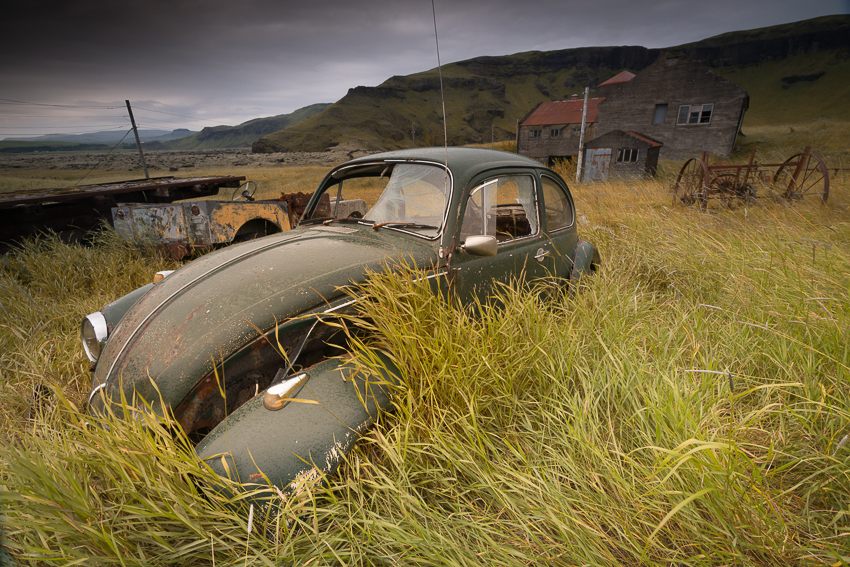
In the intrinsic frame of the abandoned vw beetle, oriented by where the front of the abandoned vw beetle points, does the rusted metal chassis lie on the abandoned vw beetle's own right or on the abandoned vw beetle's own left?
on the abandoned vw beetle's own right

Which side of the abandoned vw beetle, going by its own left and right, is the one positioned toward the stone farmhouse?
back

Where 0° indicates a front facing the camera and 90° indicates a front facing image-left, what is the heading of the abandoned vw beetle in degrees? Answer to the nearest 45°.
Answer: approximately 45°

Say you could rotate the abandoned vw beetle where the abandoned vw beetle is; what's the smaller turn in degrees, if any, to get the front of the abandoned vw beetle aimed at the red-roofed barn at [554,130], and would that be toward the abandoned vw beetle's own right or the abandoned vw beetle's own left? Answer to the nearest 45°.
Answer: approximately 180°

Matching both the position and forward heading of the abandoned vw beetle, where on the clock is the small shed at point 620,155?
The small shed is roughly at 6 o'clock from the abandoned vw beetle.

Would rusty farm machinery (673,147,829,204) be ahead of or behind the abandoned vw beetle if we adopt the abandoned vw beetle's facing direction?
behind
